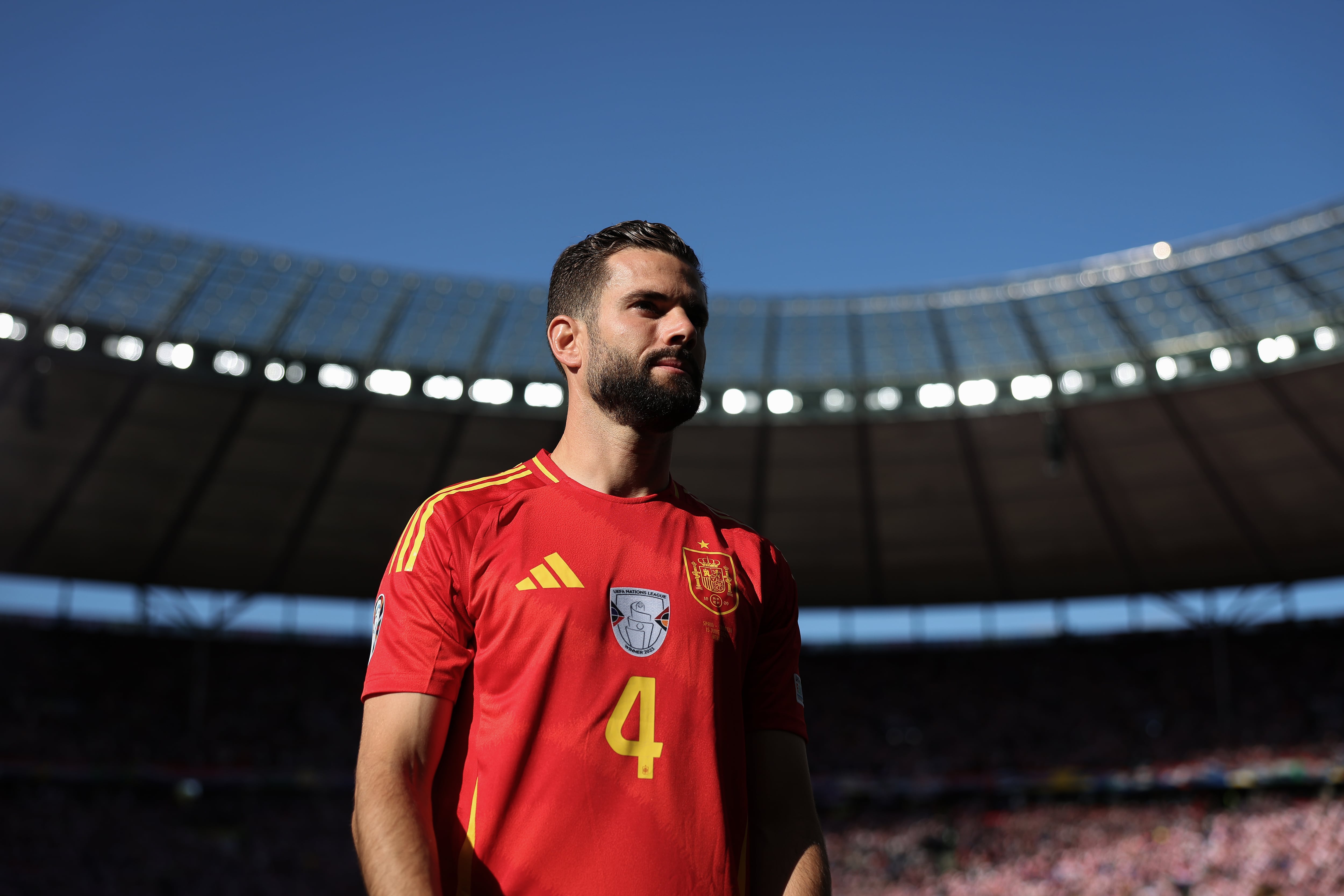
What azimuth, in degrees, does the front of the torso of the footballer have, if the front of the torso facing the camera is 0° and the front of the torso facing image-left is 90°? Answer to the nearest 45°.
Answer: approximately 315°
